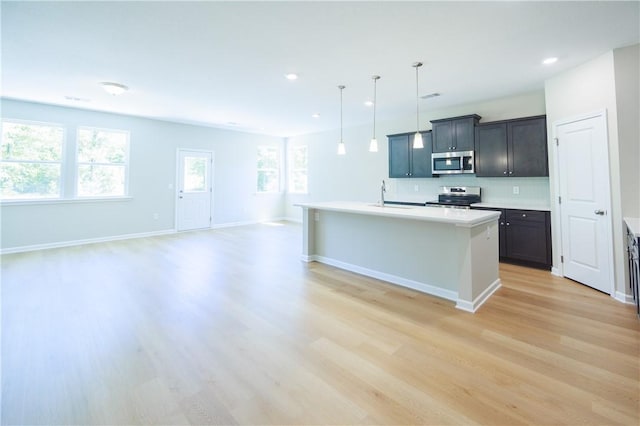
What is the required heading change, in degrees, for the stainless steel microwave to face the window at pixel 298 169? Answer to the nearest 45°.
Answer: approximately 135° to its right

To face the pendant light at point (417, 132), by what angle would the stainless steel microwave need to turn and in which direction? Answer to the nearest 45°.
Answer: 0° — it already faces it

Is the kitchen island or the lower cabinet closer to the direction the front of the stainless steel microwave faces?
the kitchen island

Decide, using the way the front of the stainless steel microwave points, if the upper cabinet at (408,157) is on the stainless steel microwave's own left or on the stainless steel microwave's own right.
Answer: on the stainless steel microwave's own right

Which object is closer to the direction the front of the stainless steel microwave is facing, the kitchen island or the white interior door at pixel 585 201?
the kitchen island

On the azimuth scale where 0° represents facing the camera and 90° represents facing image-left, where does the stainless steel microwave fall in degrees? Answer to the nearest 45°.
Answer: approximately 0°

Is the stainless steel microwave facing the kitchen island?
yes

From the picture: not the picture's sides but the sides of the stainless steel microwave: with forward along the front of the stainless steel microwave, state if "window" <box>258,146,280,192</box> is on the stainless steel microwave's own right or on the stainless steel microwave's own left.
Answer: on the stainless steel microwave's own right

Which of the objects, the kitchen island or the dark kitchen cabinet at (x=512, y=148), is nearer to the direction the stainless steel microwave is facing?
the kitchen island

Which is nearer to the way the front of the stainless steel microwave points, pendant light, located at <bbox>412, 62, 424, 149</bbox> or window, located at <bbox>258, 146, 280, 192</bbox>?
the pendant light

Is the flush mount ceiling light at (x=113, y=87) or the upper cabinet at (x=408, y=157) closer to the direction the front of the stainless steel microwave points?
the flush mount ceiling light
